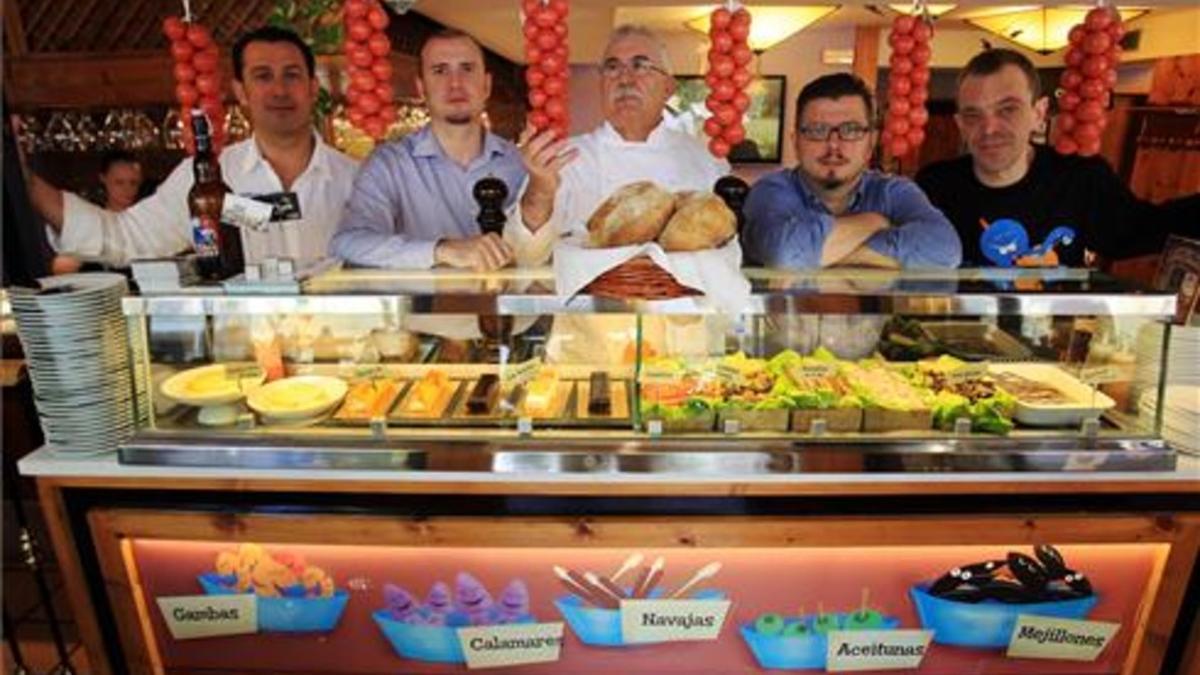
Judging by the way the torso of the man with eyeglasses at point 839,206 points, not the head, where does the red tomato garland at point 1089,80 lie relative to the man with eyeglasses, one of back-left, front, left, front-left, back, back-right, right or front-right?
back-left

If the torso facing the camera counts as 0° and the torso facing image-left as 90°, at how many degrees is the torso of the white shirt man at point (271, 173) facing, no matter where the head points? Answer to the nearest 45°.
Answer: approximately 0°

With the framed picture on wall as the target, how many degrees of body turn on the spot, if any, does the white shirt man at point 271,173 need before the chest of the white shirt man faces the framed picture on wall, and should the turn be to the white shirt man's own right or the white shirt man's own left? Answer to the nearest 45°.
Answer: approximately 135° to the white shirt man's own left

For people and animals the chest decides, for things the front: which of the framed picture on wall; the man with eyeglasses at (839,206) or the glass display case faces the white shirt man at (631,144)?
the framed picture on wall

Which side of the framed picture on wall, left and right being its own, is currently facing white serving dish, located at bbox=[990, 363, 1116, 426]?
front

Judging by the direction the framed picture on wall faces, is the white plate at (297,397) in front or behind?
in front

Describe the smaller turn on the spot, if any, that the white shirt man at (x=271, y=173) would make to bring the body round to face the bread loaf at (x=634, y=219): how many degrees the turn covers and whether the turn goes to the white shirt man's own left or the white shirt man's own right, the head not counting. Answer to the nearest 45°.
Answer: approximately 45° to the white shirt man's own left

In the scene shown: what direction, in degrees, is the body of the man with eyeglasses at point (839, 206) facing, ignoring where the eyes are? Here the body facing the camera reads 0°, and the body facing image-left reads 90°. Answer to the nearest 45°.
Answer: approximately 0°

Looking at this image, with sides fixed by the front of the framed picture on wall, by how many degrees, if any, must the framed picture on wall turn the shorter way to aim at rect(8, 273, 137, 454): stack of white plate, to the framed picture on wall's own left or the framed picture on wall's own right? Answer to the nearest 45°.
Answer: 0° — it already faces it
